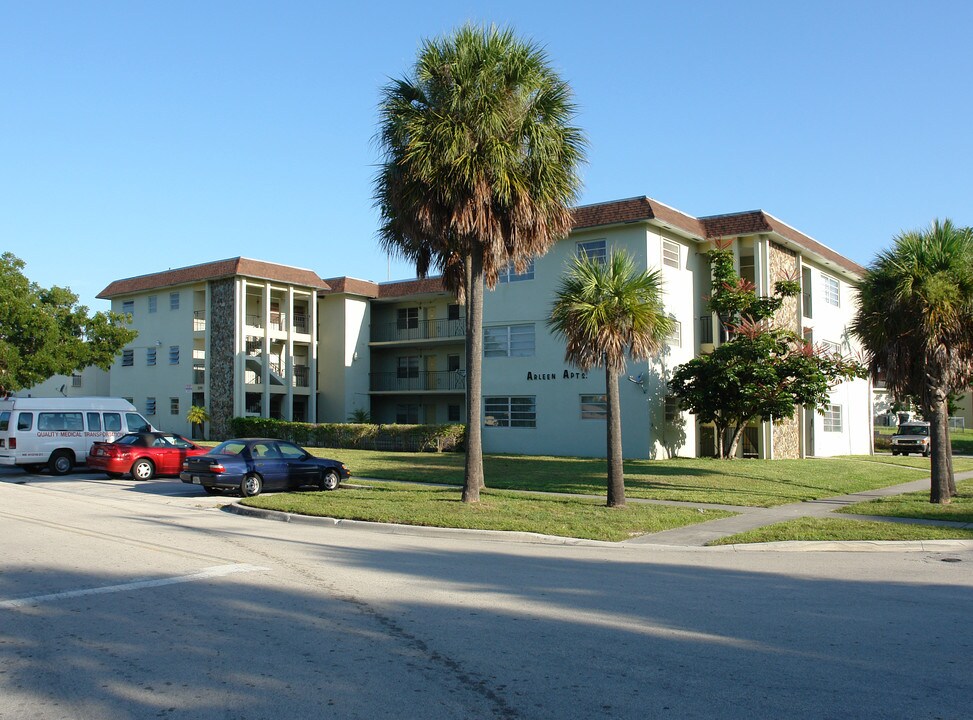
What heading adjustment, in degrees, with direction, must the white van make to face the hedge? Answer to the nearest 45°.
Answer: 0° — it already faces it

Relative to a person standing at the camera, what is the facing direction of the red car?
facing away from the viewer and to the right of the viewer

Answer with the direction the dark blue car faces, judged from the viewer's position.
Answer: facing away from the viewer and to the right of the viewer

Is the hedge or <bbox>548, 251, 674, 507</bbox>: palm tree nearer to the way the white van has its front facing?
the hedge

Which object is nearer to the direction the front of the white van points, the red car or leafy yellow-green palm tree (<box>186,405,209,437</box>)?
the leafy yellow-green palm tree

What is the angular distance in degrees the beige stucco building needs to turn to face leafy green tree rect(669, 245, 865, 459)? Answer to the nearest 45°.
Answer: approximately 90° to its left

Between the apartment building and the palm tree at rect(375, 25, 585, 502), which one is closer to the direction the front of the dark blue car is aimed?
the apartment building

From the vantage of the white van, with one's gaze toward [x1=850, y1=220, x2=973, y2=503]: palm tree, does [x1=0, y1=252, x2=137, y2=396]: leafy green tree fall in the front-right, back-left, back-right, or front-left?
back-left
